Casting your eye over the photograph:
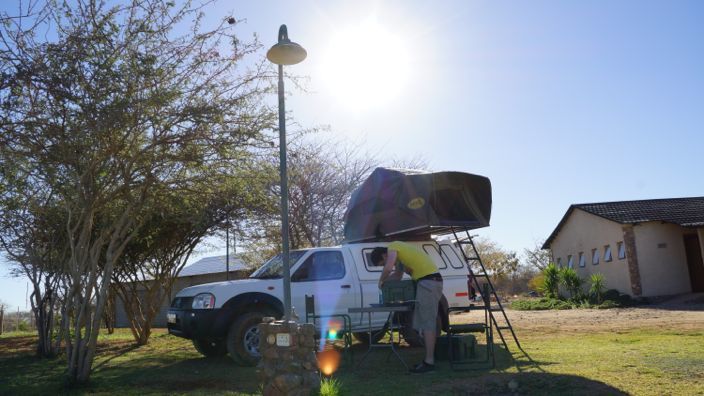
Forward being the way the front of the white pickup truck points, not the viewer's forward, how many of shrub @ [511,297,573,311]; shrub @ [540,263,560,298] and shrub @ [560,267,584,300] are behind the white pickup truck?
3

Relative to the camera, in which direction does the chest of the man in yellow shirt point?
to the viewer's left

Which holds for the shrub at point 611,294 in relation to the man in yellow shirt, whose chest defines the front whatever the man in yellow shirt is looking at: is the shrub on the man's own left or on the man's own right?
on the man's own right

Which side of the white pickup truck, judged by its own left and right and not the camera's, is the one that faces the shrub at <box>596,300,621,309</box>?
back

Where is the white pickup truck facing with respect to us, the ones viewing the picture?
facing the viewer and to the left of the viewer

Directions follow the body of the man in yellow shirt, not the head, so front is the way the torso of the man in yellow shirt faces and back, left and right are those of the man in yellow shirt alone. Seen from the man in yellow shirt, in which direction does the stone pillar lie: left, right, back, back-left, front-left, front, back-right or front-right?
front-left

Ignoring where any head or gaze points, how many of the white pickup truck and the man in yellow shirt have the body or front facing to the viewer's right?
0

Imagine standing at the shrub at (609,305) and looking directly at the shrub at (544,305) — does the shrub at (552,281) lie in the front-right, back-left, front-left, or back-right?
front-right

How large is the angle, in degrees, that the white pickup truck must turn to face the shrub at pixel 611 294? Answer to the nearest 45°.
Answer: approximately 180°

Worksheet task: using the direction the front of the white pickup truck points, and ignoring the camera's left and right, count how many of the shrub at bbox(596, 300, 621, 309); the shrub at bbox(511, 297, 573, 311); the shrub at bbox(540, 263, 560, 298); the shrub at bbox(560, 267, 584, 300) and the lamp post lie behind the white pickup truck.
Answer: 4
